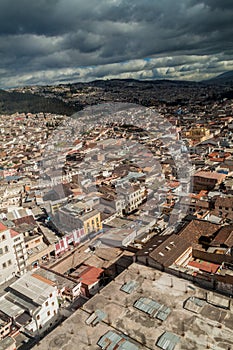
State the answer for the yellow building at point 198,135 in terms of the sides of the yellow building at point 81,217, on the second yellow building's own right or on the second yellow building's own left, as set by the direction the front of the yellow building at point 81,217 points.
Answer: on the second yellow building's own left

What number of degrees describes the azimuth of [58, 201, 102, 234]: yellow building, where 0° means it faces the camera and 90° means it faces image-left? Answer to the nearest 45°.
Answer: approximately 315°

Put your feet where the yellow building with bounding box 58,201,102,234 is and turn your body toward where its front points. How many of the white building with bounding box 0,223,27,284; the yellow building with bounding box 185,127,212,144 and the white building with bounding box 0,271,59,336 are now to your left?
1

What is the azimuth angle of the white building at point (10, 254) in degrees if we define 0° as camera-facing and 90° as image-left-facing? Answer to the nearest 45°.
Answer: approximately 315°

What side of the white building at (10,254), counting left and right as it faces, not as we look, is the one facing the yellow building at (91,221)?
left

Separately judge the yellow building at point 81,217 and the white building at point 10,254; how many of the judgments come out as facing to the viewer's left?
0

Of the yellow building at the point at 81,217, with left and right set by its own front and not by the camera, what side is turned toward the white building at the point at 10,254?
right

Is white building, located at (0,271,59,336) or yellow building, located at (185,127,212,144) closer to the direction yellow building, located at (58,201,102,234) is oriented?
the white building

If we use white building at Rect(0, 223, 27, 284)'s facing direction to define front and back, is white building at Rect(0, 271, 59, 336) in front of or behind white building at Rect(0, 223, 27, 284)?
in front
